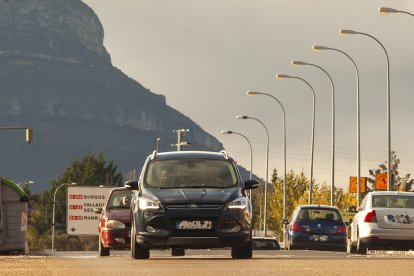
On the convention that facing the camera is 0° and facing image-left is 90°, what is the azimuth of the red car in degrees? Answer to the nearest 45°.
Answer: approximately 0°

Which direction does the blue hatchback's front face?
away from the camera

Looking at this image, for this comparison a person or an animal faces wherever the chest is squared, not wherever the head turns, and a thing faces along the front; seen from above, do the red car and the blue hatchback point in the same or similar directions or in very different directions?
very different directions

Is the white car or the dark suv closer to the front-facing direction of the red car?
the dark suv

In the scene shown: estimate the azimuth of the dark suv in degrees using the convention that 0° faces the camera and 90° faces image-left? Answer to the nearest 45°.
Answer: approximately 0°

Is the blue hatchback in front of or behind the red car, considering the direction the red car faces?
behind

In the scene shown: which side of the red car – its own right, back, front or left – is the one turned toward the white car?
left

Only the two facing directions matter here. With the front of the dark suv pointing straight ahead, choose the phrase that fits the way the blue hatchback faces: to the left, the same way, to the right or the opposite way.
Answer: the opposite way
